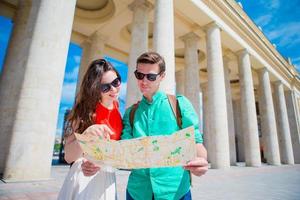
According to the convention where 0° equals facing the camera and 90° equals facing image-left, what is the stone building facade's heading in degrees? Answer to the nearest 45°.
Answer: approximately 315°

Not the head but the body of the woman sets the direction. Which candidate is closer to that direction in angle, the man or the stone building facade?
the man

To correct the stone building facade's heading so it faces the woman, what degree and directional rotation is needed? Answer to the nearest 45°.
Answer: approximately 45° to its right
